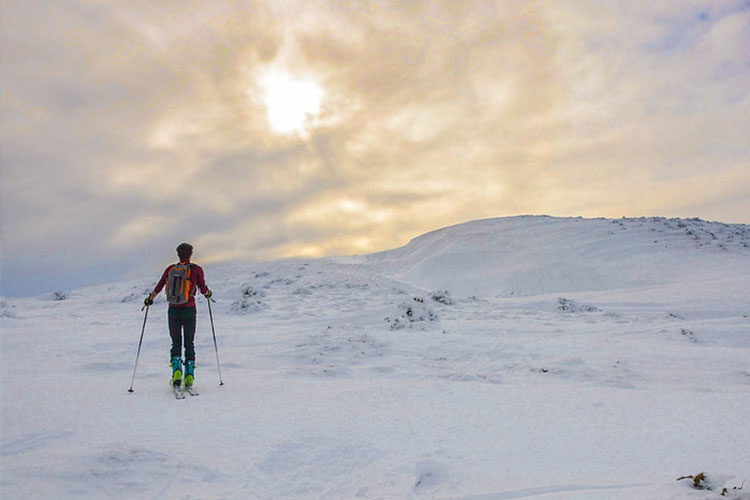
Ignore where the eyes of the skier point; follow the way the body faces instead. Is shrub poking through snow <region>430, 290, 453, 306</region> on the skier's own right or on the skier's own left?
on the skier's own right

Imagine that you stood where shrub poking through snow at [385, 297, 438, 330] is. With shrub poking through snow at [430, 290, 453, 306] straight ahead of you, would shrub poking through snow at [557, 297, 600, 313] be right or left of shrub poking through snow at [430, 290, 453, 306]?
right

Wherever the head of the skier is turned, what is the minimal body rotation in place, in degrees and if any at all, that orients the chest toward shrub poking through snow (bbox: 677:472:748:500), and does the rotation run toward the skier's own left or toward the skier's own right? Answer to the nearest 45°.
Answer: approximately 135° to the skier's own right

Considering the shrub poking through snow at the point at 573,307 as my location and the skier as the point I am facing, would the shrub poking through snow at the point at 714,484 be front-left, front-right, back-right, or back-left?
front-left

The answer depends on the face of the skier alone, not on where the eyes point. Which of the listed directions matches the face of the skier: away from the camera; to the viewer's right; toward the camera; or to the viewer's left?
away from the camera

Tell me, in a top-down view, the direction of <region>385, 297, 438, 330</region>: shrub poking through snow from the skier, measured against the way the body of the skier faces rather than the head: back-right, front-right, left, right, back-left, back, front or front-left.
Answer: front-right

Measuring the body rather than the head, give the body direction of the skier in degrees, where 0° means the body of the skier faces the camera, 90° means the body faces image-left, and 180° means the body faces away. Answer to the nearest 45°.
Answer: approximately 180°
